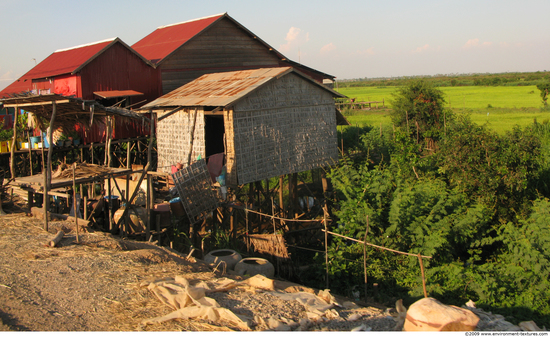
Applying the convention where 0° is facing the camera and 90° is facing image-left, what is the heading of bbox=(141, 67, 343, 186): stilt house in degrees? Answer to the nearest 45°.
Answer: approximately 45°

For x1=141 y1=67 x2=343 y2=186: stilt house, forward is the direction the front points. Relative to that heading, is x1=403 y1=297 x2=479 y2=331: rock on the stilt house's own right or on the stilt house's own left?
on the stilt house's own left

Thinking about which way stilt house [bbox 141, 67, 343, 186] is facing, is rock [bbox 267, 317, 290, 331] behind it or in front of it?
in front

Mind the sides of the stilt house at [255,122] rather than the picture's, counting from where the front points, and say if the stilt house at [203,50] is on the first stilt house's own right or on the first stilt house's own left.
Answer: on the first stilt house's own right

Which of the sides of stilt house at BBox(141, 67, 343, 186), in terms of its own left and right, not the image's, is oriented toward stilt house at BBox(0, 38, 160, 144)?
right

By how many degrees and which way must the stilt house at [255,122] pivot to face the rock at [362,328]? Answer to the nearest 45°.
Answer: approximately 45° to its left

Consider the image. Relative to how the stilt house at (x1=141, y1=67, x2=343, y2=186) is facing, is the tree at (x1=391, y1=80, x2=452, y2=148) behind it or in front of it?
behind
